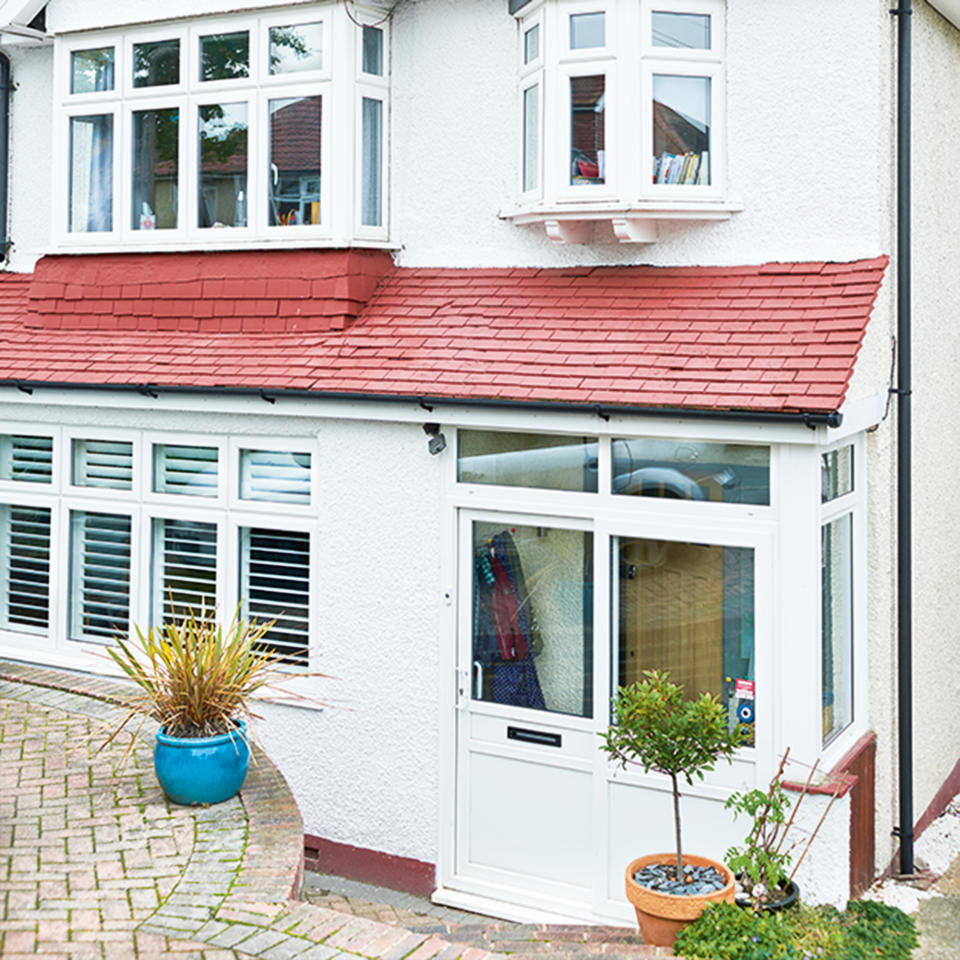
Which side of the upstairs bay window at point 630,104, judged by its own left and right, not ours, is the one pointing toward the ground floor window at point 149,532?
right

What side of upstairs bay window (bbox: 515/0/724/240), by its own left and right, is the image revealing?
front

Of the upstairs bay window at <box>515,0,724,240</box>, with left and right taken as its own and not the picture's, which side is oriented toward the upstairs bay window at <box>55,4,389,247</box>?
right

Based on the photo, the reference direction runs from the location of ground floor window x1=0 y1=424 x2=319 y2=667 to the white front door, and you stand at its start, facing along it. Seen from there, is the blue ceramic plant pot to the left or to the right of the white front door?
right
